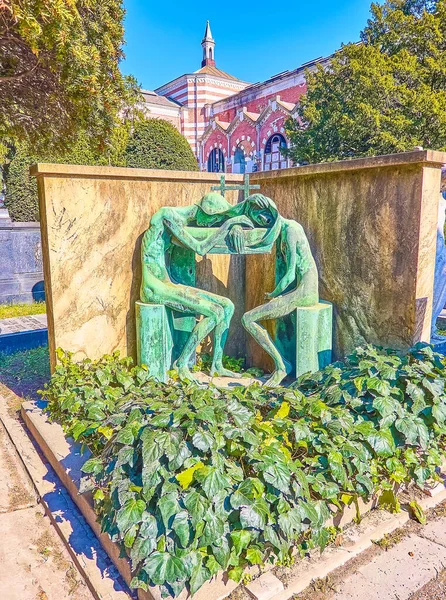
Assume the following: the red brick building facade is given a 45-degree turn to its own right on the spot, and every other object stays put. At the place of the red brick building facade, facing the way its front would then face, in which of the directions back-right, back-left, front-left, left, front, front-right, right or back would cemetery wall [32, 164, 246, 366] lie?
left

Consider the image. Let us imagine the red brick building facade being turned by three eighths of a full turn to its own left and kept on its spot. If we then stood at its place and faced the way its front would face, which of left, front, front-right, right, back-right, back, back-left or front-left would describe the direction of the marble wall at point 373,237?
right

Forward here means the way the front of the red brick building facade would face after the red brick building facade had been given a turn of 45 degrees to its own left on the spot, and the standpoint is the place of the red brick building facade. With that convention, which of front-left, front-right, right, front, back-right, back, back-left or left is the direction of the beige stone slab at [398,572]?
front

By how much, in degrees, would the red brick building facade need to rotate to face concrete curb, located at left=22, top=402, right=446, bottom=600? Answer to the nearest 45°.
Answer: approximately 45° to its left

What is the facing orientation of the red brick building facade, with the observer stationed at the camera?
facing the viewer and to the left of the viewer

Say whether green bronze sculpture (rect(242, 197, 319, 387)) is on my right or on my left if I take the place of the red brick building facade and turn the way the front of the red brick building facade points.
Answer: on my left

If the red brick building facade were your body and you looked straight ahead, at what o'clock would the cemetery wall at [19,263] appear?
The cemetery wall is roughly at 11 o'clock from the red brick building facade.

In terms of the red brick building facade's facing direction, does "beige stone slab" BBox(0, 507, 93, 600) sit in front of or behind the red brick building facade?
in front

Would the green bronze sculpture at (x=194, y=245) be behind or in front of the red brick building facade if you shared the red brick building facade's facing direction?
in front

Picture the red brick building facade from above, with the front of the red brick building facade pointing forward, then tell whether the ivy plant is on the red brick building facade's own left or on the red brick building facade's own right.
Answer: on the red brick building facade's own left

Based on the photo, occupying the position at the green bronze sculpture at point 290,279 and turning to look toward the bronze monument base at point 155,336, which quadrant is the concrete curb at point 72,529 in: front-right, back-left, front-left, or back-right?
front-left
